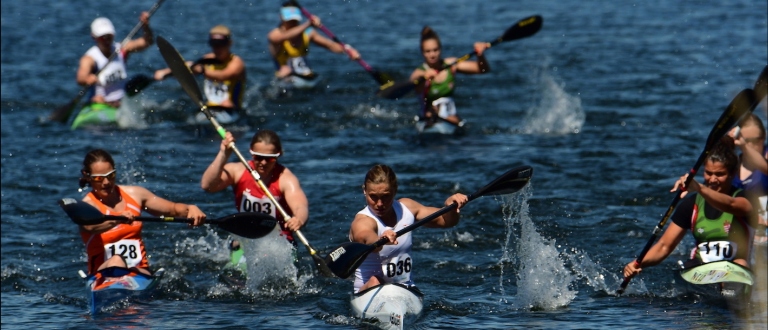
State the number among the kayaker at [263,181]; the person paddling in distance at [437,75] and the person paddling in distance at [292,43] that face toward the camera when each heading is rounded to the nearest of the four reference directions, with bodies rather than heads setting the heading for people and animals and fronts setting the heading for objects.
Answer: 3

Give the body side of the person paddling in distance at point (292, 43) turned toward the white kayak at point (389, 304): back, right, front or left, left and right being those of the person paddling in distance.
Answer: front

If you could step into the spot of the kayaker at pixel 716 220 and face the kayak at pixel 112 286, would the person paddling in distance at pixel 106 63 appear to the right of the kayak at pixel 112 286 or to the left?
right

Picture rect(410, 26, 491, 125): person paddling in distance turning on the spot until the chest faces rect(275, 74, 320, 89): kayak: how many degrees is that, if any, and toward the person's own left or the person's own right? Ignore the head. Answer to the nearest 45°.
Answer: approximately 135° to the person's own right

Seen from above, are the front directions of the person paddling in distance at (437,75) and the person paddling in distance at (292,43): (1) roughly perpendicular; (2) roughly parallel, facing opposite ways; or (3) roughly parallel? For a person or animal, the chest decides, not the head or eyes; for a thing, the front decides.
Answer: roughly parallel

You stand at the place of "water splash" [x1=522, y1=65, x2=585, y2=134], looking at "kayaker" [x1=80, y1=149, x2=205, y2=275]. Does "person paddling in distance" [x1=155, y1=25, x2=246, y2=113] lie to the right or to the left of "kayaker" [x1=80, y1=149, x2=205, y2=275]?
right

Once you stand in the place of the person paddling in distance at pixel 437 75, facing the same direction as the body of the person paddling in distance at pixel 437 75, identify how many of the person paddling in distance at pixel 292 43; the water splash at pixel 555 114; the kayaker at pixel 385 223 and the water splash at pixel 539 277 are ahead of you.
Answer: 2

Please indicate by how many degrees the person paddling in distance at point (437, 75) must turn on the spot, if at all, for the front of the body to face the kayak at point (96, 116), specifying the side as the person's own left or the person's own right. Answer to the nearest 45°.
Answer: approximately 90° to the person's own right

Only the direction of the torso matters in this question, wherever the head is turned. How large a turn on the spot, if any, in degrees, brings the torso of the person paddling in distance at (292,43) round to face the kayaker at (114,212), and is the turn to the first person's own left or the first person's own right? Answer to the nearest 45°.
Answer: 0° — they already face them

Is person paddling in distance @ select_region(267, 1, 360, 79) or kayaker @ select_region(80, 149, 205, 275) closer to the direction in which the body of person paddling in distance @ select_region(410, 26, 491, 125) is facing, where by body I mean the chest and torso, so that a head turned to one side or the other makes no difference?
the kayaker

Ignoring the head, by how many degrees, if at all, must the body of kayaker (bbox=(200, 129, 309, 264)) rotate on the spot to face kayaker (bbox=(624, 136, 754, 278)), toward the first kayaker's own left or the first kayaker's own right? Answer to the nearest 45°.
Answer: approximately 90° to the first kayaker's own left

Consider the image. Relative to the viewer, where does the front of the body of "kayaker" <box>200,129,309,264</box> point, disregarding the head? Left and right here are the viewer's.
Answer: facing the viewer

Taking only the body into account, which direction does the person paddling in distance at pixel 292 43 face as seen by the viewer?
toward the camera

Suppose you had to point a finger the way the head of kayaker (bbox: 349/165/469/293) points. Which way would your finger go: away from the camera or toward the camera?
toward the camera

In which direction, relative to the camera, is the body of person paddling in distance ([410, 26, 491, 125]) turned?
toward the camera
